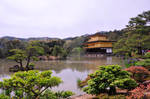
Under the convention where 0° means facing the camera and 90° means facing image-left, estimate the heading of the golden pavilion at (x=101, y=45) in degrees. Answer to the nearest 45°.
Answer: approximately 45°

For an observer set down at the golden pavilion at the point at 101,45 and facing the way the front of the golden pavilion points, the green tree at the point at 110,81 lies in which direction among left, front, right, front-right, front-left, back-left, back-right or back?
front-left

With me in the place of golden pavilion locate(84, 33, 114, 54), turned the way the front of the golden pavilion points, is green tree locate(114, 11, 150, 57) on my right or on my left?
on my left

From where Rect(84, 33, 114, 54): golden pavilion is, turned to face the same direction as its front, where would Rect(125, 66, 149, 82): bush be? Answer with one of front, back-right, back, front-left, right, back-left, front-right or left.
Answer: front-left

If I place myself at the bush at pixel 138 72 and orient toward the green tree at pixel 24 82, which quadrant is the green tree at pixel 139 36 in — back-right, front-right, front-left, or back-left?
back-right

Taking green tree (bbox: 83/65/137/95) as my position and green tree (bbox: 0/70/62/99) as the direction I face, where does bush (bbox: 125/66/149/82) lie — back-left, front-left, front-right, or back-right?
back-right

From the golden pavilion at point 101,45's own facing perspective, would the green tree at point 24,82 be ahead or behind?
ahead
